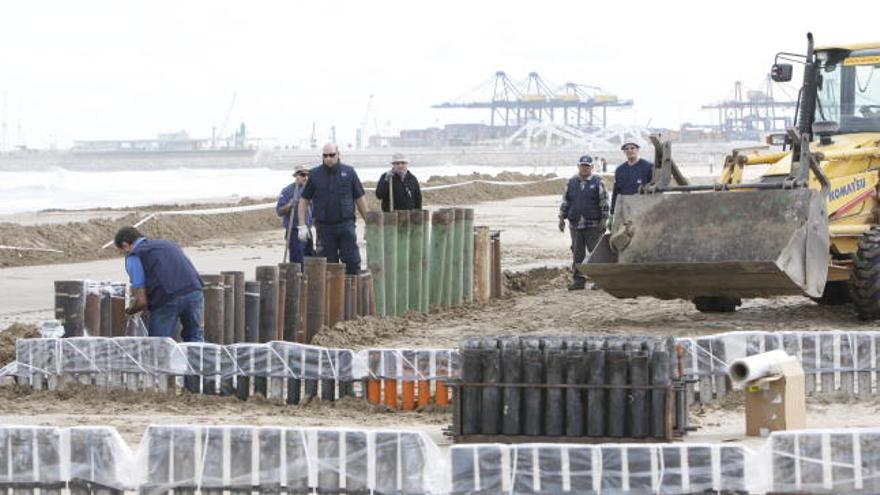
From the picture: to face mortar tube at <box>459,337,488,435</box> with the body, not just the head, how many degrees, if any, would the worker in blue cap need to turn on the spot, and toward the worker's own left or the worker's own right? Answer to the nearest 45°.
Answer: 0° — they already face it

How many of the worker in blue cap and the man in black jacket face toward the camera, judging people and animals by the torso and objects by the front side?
2

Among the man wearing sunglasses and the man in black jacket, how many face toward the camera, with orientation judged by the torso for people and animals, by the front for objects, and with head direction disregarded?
2

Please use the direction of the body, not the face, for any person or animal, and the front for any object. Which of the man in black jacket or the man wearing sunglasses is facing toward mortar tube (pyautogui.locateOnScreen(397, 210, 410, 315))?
the man in black jacket

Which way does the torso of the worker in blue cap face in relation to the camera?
toward the camera

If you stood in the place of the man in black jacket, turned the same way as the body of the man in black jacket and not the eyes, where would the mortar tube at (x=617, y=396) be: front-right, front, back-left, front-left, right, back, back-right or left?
front

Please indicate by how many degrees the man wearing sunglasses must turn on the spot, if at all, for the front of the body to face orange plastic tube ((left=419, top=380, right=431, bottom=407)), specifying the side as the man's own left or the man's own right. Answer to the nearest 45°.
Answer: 0° — they already face it

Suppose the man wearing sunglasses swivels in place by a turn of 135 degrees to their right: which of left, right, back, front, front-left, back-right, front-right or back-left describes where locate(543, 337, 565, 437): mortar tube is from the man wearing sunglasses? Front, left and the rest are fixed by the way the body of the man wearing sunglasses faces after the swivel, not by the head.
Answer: back-left

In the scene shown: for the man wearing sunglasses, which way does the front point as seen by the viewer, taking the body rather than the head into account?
toward the camera

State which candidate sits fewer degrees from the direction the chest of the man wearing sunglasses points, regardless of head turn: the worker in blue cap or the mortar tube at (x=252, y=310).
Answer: the mortar tube

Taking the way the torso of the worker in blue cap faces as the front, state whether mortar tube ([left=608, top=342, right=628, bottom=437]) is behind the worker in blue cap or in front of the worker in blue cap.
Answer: in front

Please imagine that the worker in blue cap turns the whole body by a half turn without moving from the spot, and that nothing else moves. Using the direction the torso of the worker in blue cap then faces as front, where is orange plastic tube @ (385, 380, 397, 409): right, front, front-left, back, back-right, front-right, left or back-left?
back

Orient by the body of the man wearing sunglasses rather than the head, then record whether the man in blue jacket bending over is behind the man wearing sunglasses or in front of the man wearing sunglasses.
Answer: in front

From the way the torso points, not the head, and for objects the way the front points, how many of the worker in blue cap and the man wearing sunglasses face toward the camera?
2

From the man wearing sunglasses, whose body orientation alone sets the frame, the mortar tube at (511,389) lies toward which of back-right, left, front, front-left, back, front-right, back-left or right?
front

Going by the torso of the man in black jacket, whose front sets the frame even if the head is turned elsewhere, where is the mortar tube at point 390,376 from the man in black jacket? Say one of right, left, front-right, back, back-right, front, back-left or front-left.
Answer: front
